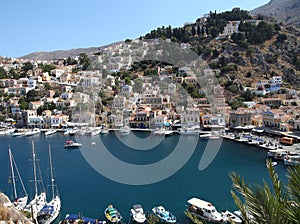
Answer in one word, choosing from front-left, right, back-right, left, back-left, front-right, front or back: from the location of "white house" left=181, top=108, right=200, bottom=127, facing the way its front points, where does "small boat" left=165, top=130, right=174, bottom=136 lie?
front-right
